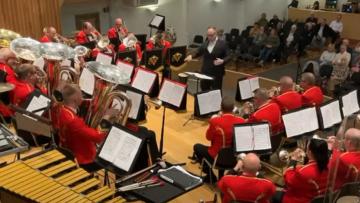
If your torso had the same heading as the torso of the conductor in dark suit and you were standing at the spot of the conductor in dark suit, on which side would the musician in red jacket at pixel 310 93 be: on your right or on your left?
on your left

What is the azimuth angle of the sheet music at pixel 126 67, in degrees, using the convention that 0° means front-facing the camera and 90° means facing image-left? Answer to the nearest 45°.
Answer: approximately 45°

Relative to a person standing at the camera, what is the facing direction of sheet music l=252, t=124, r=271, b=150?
facing the viewer

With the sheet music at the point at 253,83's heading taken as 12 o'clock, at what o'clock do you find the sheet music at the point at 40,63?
the sheet music at the point at 40,63 is roughly at 4 o'clock from the sheet music at the point at 253,83.

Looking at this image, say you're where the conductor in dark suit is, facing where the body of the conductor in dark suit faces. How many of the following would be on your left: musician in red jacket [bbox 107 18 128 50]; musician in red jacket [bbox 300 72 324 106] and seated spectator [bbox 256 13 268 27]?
1

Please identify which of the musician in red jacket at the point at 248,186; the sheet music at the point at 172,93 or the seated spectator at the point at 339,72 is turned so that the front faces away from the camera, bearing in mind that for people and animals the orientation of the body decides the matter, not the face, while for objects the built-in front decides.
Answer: the musician in red jacket

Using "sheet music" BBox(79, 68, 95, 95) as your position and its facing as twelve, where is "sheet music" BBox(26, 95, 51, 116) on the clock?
"sheet music" BBox(26, 95, 51, 116) is roughly at 11 o'clock from "sheet music" BBox(79, 68, 95, 95).

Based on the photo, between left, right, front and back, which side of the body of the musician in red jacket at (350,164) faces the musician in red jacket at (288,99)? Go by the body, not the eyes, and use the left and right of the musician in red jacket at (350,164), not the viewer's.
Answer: front

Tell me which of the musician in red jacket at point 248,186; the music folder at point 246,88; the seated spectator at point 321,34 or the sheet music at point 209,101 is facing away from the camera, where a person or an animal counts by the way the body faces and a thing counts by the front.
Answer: the musician in red jacket

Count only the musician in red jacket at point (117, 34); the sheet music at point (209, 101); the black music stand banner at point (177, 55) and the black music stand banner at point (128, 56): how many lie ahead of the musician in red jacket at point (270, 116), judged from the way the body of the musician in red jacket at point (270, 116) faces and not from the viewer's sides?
4

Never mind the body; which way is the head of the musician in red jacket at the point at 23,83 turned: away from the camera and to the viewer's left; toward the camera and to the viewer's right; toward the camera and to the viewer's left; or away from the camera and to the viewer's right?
away from the camera and to the viewer's right

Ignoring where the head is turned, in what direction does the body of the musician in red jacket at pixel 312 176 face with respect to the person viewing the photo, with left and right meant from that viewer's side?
facing away from the viewer and to the left of the viewer

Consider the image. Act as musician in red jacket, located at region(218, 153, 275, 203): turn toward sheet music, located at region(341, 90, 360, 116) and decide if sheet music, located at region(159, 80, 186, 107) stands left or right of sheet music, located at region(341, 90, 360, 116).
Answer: left

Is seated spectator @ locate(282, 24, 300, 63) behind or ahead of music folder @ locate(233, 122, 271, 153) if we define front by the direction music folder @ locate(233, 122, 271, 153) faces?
behind

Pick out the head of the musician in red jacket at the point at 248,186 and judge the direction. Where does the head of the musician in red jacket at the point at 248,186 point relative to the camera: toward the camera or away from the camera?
away from the camera

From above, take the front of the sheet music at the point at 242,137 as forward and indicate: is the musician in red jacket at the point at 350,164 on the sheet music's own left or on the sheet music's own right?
on the sheet music's own left

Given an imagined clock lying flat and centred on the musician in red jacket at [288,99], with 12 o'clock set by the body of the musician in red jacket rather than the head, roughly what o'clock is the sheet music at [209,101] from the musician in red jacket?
The sheet music is roughly at 11 o'clock from the musician in red jacket.

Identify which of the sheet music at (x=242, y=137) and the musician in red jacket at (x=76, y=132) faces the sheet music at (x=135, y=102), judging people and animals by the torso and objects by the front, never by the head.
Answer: the musician in red jacket

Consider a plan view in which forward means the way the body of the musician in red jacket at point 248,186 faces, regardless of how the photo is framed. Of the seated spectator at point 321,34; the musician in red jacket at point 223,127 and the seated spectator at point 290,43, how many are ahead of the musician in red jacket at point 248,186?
3

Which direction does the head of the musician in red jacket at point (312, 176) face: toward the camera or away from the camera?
away from the camera

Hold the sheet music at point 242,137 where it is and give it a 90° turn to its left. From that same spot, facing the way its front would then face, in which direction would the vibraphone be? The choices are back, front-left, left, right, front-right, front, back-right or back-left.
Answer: back-right

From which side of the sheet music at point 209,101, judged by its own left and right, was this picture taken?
front
